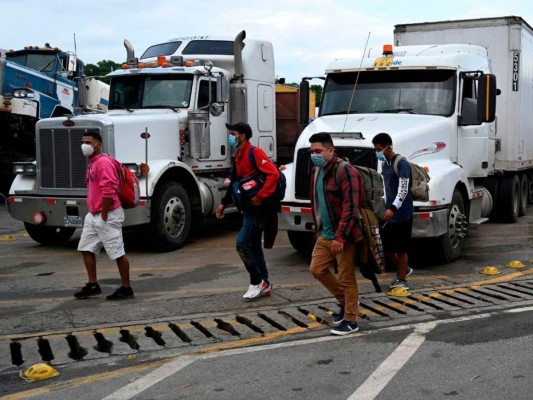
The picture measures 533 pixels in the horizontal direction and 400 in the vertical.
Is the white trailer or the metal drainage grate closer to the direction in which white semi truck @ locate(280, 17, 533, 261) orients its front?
the metal drainage grate

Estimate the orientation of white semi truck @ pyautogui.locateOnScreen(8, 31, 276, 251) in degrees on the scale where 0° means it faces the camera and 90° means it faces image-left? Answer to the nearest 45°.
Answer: approximately 45°

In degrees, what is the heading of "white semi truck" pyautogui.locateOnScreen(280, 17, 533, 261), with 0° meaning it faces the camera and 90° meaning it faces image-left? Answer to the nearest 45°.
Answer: approximately 45°

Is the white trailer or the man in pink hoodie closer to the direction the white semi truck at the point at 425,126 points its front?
the man in pink hoodie

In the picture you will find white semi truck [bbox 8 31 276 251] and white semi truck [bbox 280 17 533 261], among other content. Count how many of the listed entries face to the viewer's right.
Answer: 0

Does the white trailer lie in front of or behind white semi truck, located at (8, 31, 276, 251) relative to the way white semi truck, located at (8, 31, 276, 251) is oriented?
behind

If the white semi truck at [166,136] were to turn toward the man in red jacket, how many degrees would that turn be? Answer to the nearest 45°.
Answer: approximately 45° to its left

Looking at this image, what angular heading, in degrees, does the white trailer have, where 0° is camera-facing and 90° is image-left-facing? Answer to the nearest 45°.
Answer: approximately 45°

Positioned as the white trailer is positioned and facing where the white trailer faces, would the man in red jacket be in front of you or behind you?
in front

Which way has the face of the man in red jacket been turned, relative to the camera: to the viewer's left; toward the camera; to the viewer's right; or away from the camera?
to the viewer's left

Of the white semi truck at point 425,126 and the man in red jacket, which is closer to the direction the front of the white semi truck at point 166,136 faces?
the man in red jacket

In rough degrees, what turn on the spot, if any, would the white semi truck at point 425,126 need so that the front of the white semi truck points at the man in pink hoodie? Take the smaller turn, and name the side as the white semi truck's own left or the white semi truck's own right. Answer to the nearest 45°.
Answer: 0° — it already faces them
